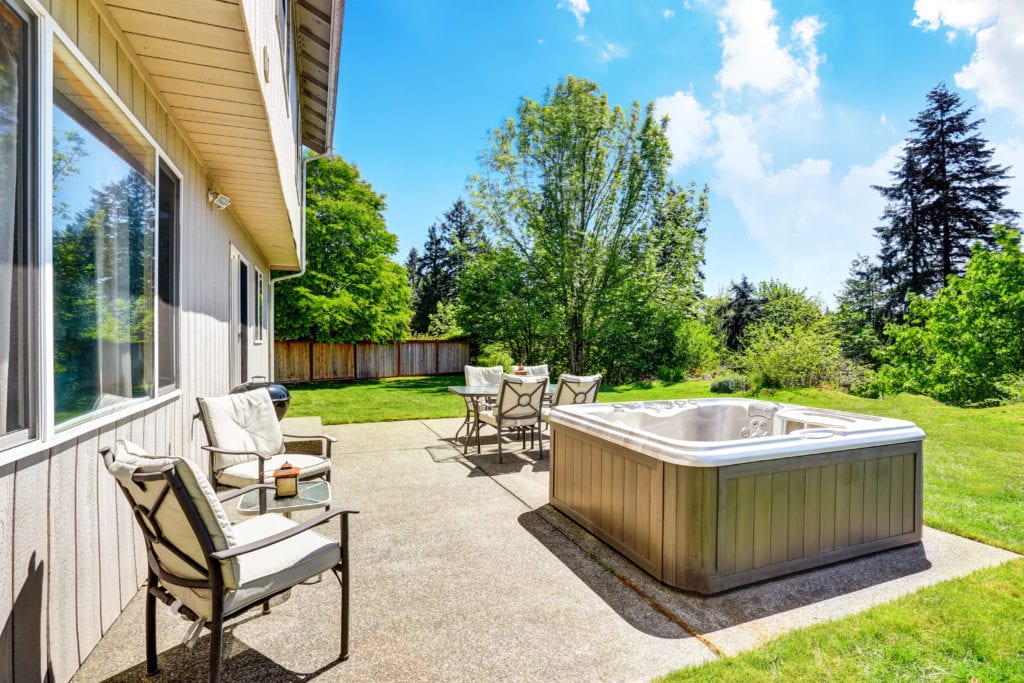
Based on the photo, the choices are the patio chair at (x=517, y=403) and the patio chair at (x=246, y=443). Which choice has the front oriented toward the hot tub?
the patio chair at (x=246, y=443)

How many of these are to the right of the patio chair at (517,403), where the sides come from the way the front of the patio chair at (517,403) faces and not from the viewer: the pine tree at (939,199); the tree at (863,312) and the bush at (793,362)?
3

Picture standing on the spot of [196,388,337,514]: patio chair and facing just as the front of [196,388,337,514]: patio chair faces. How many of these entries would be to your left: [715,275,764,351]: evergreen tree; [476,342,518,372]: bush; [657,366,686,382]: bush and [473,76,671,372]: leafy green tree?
4

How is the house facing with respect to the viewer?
to the viewer's right

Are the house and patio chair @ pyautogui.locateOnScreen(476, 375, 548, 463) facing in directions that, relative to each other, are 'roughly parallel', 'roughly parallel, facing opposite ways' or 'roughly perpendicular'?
roughly perpendicular

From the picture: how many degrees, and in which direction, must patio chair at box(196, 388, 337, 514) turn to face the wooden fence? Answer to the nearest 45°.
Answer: approximately 135° to its left

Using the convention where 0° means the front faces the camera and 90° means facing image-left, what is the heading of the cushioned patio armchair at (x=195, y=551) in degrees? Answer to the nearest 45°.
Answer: approximately 225°

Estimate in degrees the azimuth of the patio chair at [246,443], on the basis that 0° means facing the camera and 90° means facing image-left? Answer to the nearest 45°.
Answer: approximately 315°

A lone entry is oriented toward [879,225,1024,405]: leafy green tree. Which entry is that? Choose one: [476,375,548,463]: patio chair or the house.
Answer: the house

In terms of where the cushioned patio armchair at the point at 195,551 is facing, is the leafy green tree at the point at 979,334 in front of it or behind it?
in front

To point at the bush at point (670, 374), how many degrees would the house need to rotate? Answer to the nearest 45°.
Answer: approximately 45° to its left

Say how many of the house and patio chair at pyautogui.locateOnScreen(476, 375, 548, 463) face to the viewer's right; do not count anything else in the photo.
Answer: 1

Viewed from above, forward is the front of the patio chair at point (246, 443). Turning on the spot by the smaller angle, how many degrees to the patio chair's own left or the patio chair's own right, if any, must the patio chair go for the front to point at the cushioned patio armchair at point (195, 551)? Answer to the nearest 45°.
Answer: approximately 45° to the patio chair's own right

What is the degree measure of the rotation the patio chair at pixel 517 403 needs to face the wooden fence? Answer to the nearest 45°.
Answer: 0° — it already faces it

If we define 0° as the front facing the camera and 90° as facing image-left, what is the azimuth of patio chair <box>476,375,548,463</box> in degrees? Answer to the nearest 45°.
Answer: approximately 135°

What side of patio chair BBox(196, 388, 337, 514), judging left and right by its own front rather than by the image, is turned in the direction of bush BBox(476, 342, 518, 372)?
left
